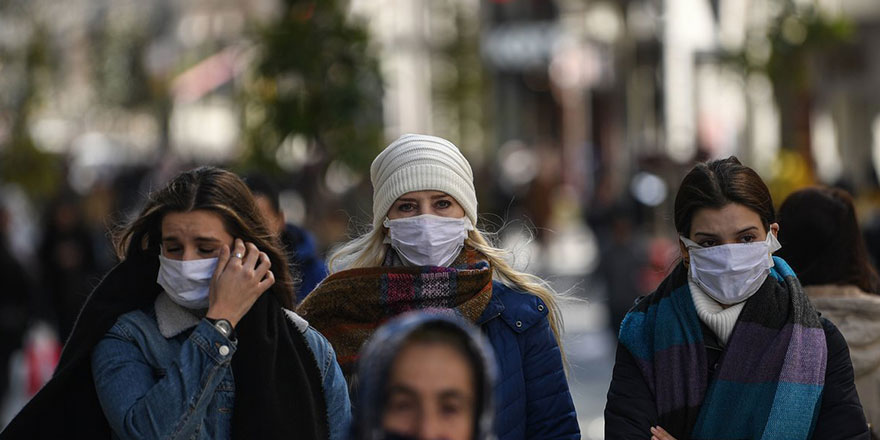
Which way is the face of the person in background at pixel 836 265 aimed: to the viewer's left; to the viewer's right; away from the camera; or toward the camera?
away from the camera

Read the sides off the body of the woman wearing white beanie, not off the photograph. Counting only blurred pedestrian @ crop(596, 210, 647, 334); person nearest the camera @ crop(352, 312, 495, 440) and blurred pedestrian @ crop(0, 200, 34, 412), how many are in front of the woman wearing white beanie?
1

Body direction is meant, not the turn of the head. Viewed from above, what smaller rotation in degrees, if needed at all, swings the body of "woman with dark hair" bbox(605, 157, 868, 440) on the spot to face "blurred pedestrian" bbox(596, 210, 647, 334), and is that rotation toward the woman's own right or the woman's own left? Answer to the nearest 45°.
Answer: approximately 180°

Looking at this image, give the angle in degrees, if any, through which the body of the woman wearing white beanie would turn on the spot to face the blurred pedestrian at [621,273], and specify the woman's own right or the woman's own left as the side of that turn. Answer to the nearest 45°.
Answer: approximately 180°

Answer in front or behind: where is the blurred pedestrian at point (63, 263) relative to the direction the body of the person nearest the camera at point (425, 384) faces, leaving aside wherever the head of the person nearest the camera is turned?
behind

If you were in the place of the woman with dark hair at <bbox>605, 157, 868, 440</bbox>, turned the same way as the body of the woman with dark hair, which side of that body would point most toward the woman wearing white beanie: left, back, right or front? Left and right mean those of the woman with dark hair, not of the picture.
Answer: right
